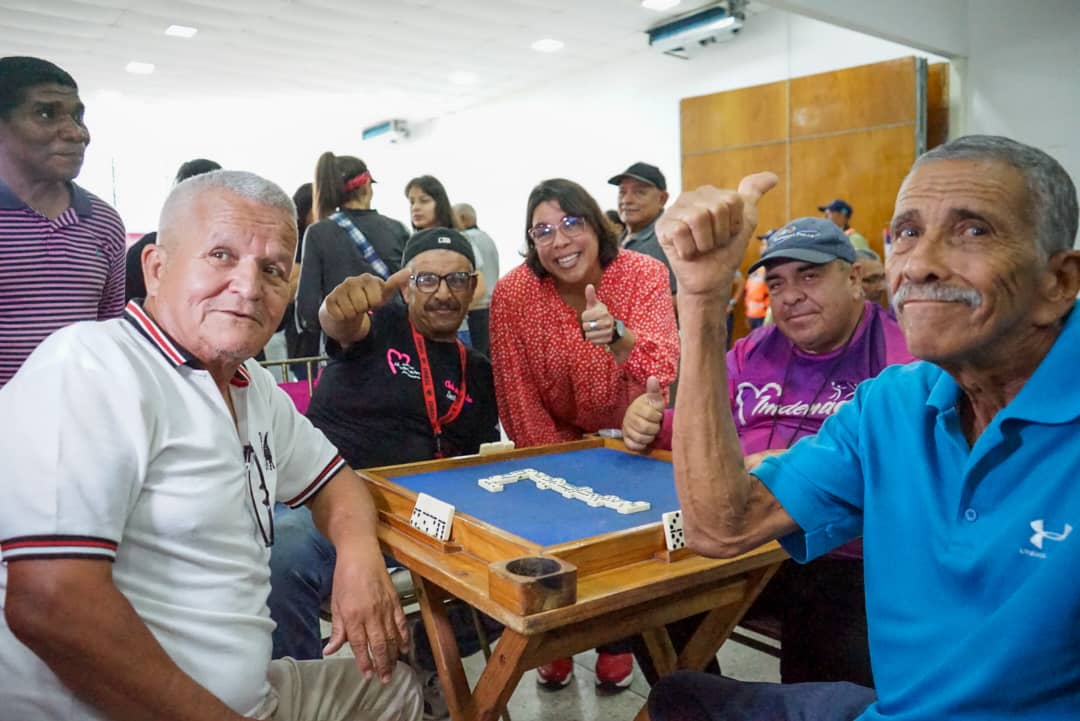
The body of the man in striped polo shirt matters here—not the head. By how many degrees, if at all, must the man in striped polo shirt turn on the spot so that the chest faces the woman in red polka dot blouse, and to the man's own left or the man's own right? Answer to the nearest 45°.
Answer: approximately 45° to the man's own left

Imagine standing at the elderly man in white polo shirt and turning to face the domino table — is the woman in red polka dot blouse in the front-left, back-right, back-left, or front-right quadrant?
front-left

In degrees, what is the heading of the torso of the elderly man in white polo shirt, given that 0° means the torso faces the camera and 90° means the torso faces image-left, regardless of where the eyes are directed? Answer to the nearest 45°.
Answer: approximately 315°

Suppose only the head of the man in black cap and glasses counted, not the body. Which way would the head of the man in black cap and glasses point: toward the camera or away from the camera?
toward the camera

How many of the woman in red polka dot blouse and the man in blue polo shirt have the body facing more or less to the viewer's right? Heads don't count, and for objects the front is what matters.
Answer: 0

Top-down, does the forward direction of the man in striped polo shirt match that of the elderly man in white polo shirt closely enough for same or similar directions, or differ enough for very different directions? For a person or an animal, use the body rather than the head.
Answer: same or similar directions

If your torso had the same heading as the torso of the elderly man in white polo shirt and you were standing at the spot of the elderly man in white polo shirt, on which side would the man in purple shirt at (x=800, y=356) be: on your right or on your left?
on your left

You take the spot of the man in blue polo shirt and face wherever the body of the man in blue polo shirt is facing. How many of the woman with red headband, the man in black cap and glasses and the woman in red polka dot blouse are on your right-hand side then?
3

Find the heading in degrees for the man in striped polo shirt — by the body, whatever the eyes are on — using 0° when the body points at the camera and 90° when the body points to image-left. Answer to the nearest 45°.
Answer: approximately 315°

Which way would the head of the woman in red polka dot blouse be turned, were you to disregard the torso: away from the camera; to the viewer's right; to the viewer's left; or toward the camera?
toward the camera

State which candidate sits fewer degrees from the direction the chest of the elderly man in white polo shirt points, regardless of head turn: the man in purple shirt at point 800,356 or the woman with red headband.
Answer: the man in purple shirt

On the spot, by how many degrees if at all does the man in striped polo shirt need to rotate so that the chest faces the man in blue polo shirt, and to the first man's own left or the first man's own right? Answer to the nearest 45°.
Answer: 0° — they already face them

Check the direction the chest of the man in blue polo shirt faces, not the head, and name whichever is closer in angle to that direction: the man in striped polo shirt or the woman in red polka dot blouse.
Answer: the man in striped polo shirt

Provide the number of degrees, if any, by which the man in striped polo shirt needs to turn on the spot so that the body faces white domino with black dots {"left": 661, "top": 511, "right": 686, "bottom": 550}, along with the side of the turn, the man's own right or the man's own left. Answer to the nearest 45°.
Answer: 0° — they already face it

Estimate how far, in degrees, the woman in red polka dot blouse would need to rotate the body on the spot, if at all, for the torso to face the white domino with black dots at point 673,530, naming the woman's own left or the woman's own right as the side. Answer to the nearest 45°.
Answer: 0° — they already face it

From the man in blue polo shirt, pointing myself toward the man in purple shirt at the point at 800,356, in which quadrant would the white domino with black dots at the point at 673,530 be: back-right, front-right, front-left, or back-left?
front-left

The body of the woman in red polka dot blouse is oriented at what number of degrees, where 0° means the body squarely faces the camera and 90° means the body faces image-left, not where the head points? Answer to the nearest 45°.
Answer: approximately 0°

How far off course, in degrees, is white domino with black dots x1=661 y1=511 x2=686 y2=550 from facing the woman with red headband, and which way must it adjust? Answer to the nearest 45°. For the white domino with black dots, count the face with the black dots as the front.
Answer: approximately 180°

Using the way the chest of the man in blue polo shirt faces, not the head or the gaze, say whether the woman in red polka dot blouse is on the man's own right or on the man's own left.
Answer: on the man's own right
